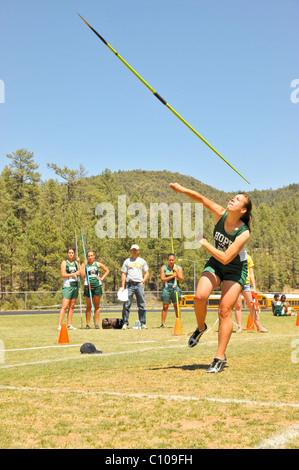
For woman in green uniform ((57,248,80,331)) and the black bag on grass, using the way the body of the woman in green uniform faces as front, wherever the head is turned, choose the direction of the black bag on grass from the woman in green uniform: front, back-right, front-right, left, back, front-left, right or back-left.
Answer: left

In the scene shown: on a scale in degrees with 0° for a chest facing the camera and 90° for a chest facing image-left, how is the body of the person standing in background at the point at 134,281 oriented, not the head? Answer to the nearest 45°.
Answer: approximately 0°

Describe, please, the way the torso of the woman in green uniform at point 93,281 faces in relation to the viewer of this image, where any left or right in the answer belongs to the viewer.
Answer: facing the viewer

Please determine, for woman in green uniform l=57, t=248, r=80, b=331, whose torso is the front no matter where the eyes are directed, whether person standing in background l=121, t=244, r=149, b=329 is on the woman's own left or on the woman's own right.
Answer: on the woman's own left

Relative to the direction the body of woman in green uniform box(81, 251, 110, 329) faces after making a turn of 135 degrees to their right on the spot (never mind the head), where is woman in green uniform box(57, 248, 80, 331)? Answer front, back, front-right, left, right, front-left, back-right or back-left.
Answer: left

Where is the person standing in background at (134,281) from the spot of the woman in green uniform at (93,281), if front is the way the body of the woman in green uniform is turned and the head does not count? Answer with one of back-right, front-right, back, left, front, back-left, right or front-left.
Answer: left

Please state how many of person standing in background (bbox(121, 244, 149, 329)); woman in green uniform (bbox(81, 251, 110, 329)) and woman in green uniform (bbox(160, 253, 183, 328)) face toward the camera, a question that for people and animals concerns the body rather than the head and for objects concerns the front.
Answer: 3

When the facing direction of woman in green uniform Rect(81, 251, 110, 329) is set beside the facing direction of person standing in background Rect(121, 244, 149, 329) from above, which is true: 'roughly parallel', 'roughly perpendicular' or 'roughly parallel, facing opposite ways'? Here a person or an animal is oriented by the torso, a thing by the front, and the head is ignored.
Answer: roughly parallel

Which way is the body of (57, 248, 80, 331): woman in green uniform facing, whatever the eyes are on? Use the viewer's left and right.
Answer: facing the viewer and to the right of the viewer

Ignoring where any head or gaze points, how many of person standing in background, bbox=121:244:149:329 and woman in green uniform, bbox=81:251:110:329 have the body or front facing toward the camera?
2

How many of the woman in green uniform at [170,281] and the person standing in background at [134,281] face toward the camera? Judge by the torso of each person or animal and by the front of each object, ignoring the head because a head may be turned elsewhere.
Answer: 2

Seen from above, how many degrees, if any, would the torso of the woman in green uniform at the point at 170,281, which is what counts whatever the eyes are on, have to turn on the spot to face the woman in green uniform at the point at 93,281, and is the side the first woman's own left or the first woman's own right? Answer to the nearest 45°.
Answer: approximately 90° to the first woman's own right

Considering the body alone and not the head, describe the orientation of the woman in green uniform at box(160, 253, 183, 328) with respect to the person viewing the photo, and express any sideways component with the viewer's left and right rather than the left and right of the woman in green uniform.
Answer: facing the viewer

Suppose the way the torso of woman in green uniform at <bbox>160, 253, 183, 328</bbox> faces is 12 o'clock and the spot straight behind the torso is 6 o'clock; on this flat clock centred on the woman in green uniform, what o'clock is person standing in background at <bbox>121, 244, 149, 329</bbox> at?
The person standing in background is roughly at 2 o'clock from the woman in green uniform.

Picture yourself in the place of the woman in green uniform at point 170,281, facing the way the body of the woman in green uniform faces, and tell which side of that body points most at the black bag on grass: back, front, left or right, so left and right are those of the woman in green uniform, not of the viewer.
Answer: right
